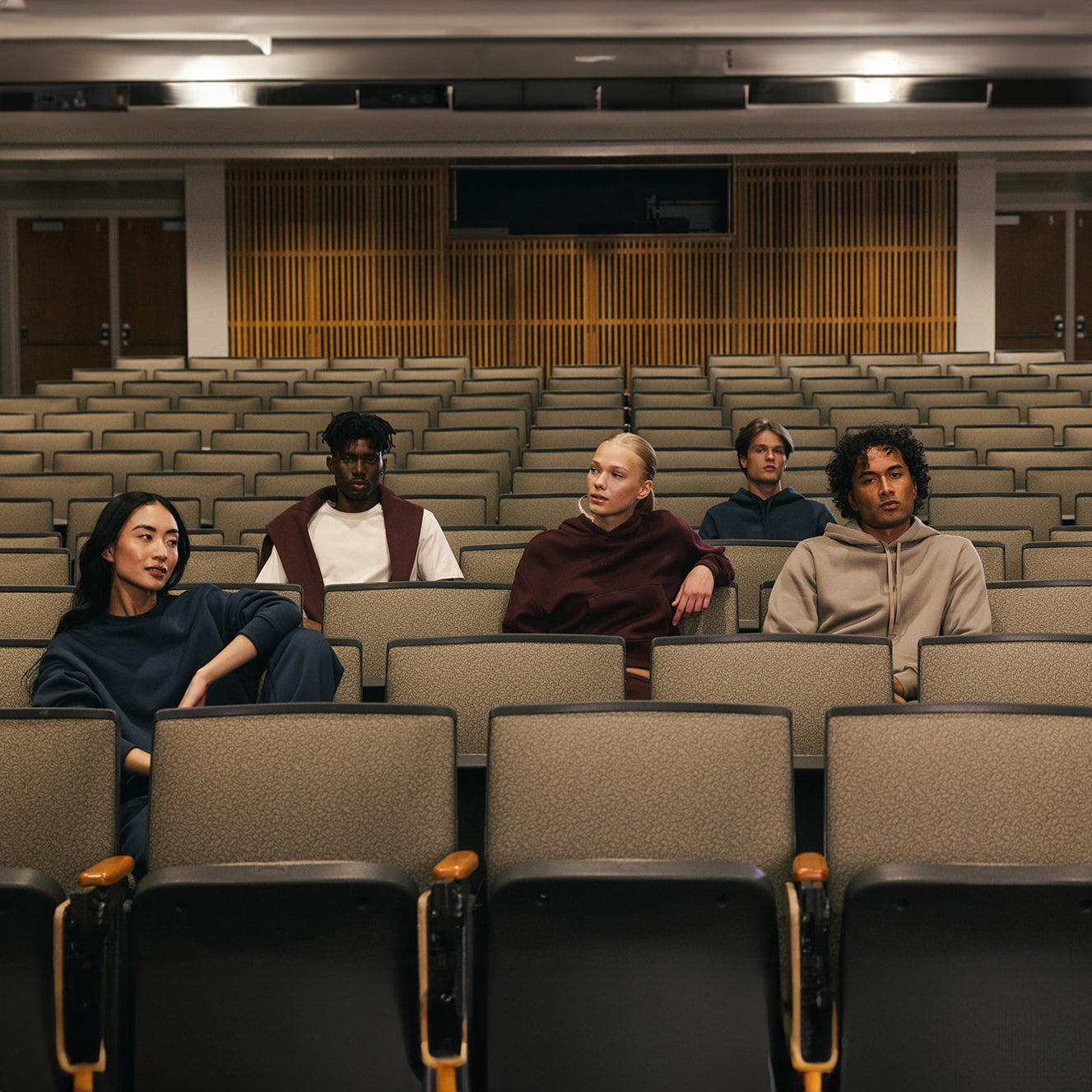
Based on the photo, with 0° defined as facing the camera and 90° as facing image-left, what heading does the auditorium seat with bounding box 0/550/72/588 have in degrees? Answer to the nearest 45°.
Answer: approximately 0°

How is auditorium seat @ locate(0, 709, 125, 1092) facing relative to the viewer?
toward the camera

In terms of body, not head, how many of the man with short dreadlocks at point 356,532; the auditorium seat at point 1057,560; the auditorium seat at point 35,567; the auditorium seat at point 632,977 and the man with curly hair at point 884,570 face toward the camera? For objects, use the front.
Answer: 5

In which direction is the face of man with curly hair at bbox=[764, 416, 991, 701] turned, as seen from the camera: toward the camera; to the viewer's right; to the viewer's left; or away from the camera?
toward the camera

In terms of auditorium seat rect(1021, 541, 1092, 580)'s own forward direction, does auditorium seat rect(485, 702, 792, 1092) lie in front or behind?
in front

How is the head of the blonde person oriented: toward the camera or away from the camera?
toward the camera

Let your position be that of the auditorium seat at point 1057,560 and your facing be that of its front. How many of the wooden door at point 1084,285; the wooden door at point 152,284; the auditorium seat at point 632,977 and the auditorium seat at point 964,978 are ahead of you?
2

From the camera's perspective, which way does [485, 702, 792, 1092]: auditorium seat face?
toward the camera

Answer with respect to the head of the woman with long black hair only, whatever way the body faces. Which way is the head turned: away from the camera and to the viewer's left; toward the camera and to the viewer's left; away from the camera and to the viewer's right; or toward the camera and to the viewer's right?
toward the camera and to the viewer's right

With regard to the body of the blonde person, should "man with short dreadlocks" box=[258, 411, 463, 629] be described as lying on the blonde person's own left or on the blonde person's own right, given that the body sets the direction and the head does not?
on the blonde person's own right

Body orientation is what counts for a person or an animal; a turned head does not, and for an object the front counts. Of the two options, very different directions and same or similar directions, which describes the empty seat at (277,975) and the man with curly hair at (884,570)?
same or similar directions
